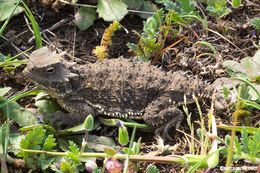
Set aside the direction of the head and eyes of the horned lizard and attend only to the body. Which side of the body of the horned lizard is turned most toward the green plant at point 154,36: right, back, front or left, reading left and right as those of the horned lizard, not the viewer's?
right

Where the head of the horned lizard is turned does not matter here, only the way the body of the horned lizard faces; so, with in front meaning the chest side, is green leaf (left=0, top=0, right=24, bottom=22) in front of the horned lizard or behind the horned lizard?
in front

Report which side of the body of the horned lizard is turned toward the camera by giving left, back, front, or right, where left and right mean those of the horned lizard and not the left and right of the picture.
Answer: left

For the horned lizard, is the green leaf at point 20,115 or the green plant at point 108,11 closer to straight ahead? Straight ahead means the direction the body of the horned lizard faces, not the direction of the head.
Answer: the green leaf

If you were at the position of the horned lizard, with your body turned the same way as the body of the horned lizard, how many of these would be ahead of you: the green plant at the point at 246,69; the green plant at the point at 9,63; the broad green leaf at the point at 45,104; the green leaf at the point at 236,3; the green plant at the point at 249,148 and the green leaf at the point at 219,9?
2

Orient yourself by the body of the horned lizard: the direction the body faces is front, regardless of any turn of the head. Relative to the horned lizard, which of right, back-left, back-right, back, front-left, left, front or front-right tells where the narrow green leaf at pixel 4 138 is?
front-left

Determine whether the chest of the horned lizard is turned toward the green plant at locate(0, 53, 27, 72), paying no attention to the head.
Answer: yes

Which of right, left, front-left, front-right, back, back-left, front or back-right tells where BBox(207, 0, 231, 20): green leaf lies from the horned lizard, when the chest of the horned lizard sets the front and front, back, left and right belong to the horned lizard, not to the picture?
back-right

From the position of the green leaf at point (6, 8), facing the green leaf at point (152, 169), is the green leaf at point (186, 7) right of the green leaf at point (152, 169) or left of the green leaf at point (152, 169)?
left

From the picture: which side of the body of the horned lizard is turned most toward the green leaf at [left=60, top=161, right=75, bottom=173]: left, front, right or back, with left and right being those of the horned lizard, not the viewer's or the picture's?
left

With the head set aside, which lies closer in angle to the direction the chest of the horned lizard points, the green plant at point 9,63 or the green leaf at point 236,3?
the green plant

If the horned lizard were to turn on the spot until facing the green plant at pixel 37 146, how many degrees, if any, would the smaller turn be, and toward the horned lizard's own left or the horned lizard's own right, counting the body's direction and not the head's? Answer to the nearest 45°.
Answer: approximately 45° to the horned lizard's own left

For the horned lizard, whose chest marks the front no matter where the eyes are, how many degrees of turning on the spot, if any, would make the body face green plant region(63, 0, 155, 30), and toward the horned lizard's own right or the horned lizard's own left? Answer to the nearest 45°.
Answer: approximately 90° to the horned lizard's own right
